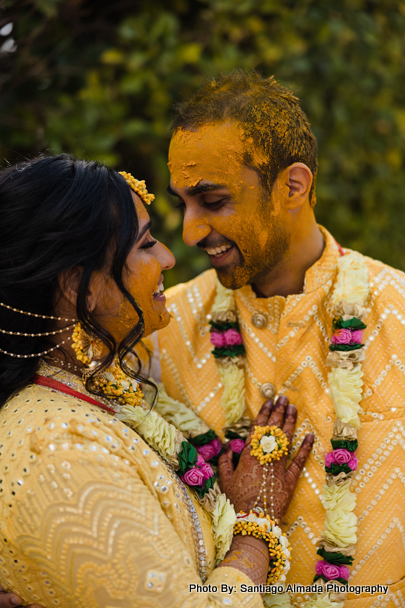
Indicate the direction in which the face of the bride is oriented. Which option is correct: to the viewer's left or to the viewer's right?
to the viewer's right

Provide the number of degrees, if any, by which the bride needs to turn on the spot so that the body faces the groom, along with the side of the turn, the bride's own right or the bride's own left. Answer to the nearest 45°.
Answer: approximately 45° to the bride's own left

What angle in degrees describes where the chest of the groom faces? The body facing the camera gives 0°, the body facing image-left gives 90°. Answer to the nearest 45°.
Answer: approximately 45°

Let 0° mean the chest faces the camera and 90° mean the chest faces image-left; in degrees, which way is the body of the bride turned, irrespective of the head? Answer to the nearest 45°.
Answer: approximately 270°

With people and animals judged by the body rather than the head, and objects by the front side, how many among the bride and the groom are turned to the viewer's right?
1
